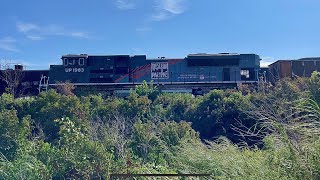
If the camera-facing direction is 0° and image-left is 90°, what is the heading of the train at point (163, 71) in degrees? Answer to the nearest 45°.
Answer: approximately 90°
